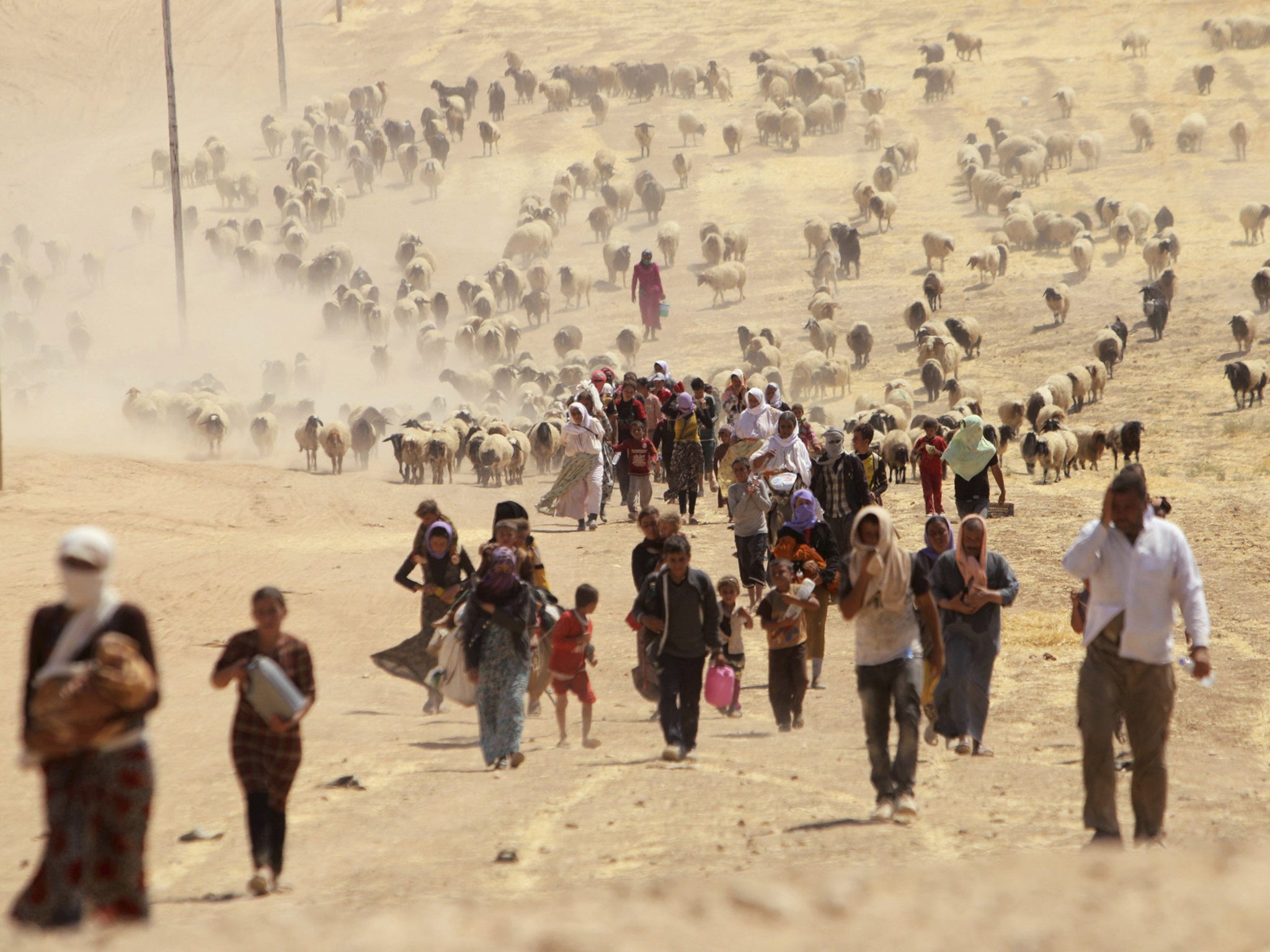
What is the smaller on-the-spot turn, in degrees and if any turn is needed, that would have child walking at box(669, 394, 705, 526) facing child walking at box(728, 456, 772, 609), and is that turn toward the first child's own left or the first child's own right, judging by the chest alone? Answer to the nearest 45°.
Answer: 0° — they already face them

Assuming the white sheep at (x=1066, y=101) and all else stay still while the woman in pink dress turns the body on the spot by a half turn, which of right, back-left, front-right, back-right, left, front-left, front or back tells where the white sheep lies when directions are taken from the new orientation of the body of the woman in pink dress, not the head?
front-right

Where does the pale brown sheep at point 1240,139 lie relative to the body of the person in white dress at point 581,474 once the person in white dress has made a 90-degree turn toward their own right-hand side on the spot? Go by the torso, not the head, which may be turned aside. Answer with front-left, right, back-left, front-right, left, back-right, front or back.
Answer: back-right

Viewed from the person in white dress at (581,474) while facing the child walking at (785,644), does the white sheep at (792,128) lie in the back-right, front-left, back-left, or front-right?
back-left

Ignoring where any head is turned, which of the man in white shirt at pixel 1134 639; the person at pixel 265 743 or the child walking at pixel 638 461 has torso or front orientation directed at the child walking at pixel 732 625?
the child walking at pixel 638 461

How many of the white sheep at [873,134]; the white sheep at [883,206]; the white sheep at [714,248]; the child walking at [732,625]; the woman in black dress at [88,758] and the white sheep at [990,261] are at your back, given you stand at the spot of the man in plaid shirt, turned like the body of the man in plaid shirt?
4

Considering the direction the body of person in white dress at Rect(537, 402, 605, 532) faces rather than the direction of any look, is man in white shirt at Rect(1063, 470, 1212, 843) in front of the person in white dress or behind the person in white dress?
in front

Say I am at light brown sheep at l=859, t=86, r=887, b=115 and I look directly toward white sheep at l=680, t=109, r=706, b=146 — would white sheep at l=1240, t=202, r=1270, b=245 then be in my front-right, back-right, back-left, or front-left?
back-left

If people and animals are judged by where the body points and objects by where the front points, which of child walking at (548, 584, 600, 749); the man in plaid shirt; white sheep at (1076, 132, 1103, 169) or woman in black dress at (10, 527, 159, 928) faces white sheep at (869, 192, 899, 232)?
white sheep at (1076, 132, 1103, 169)

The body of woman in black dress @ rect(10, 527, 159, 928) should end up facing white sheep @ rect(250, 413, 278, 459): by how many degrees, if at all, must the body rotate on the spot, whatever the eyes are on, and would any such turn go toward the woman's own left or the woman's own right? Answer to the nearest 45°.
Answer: approximately 180°

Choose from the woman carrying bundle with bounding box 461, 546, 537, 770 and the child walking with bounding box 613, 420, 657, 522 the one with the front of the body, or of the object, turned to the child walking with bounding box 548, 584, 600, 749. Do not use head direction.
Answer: the child walking with bounding box 613, 420, 657, 522

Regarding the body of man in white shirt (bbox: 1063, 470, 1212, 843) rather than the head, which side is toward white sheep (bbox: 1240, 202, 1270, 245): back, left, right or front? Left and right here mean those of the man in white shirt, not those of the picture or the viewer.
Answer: back
